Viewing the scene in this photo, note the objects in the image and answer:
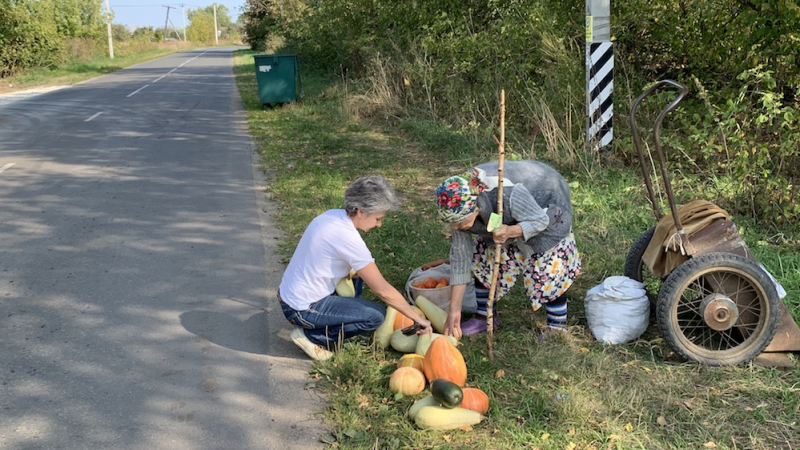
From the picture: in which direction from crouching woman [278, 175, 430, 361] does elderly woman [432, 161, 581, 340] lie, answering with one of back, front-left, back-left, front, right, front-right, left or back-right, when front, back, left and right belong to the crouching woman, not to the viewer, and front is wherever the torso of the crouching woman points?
front

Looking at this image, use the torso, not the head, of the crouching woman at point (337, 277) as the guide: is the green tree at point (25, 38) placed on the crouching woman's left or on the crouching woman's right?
on the crouching woman's left

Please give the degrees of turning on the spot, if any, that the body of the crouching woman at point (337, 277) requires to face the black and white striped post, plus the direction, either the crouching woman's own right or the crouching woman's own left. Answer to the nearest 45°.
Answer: approximately 45° to the crouching woman's own left

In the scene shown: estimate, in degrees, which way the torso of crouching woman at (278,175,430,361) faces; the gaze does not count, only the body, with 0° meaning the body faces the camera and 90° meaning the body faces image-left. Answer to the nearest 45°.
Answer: approximately 270°

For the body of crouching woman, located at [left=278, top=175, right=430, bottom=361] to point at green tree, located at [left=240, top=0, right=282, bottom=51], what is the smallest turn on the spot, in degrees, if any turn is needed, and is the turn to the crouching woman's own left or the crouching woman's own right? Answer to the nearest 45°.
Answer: approximately 90° to the crouching woman's own left

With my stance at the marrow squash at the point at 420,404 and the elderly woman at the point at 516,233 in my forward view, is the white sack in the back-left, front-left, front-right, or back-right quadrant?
front-right
